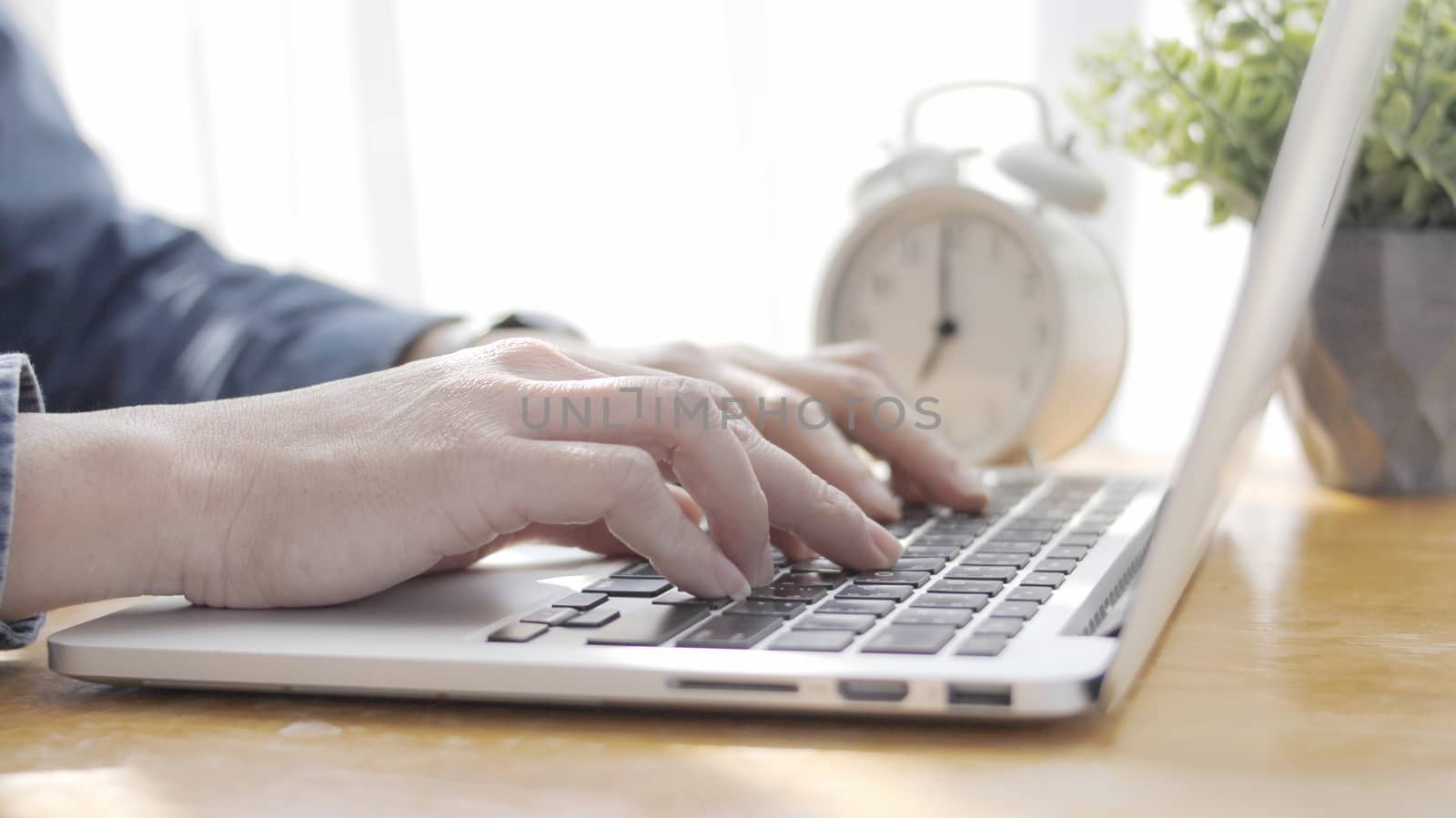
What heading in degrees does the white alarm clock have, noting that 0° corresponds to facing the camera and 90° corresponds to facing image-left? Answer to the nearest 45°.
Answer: approximately 45°

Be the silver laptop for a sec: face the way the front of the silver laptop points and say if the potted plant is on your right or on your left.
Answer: on your right

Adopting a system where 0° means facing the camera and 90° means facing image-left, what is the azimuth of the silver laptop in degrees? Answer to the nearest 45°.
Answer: approximately 90°

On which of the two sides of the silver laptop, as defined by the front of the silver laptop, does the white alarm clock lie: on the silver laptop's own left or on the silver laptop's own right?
on the silver laptop's own right
